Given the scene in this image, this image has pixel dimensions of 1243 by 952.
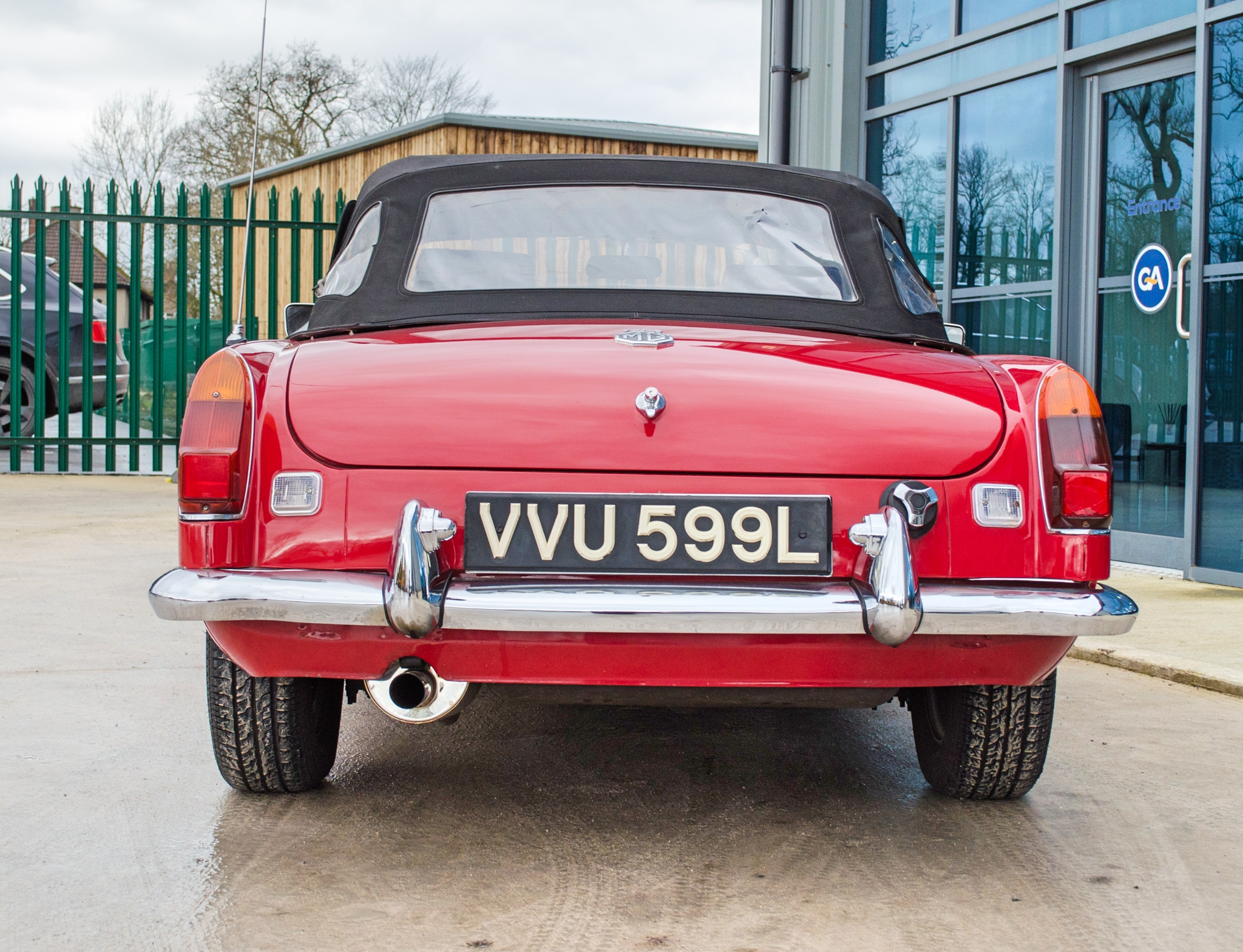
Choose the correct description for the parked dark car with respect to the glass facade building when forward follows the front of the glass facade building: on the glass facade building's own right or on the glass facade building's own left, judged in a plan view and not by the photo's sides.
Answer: on the glass facade building's own right

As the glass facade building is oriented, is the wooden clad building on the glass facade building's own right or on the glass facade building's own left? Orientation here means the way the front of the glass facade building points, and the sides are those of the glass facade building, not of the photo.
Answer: on the glass facade building's own right

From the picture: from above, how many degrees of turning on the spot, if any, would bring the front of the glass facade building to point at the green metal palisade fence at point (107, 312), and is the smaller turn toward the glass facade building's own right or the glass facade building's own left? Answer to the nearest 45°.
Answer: approximately 45° to the glass facade building's own right

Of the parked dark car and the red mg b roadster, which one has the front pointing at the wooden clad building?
the red mg b roadster

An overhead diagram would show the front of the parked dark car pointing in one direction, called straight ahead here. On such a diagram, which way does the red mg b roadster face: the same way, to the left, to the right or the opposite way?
to the right

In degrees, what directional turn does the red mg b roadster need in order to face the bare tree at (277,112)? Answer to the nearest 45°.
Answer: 0° — it already faces it

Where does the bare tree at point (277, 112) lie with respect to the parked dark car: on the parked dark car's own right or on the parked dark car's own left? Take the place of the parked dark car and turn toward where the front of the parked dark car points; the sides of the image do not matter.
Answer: on the parked dark car's own right

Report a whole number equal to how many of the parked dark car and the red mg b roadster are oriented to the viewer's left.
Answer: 1

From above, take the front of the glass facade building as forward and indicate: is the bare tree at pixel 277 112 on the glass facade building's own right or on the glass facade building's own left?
on the glass facade building's own right

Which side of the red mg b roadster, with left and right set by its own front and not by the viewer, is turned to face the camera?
back

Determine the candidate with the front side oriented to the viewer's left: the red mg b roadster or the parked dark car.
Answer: the parked dark car

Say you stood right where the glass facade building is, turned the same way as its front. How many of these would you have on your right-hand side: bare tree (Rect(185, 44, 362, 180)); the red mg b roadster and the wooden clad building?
2

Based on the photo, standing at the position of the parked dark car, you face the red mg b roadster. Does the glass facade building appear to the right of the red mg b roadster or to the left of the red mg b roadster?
left

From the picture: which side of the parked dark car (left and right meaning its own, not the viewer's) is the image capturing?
left
